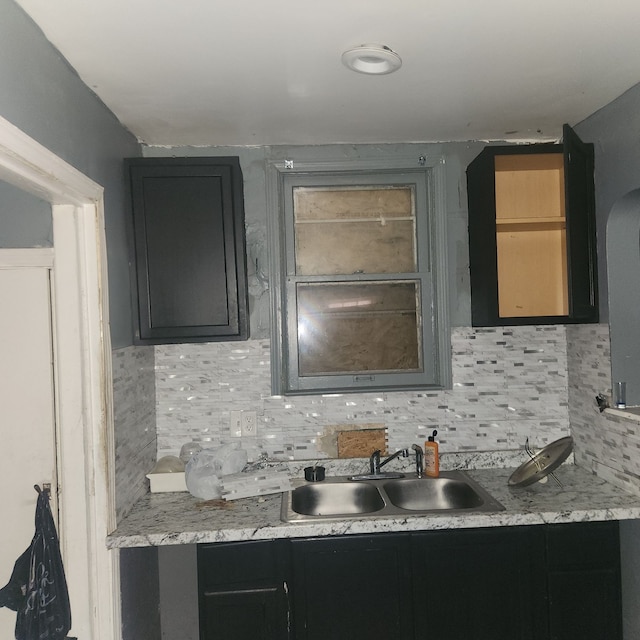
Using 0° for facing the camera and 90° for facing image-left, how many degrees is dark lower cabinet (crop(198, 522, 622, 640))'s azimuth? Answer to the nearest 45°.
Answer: approximately 0°

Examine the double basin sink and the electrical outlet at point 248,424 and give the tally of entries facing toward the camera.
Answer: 2

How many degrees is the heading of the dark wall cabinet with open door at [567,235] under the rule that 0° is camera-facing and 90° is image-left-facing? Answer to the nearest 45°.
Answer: approximately 0°

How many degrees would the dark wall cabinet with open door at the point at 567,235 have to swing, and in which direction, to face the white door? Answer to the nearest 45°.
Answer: approximately 45° to its right

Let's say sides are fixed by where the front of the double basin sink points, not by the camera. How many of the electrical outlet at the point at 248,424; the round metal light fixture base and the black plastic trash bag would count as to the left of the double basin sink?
1
